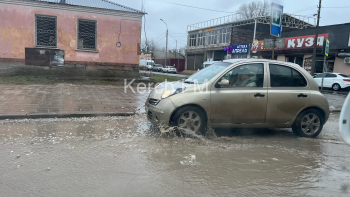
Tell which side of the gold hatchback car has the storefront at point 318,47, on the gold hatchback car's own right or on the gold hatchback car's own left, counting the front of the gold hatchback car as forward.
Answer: on the gold hatchback car's own right

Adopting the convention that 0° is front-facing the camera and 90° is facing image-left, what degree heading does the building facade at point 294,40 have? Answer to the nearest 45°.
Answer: approximately 45°

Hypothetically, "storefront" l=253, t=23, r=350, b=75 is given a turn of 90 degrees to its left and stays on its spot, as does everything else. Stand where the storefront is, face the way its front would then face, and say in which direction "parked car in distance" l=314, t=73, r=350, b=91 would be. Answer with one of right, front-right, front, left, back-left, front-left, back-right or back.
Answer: front-right

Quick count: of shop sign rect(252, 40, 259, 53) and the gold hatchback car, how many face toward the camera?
1

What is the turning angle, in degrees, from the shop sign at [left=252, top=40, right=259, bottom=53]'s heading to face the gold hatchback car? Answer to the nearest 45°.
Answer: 0° — it already faces it

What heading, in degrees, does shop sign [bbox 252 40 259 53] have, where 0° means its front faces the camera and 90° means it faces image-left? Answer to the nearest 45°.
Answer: approximately 0°

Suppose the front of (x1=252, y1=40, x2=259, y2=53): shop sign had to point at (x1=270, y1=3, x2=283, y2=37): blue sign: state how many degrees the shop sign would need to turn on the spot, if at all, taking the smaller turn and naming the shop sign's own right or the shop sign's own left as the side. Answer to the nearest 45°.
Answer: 0° — it already faces it

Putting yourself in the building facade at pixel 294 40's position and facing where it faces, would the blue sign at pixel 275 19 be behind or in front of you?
in front

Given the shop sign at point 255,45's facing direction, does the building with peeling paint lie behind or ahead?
ahead

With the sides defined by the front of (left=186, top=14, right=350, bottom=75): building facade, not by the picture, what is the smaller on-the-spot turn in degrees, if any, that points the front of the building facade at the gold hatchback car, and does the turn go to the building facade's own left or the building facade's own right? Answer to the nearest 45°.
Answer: approximately 45° to the building facade's own left

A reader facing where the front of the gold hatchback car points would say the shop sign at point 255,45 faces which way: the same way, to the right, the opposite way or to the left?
to the left

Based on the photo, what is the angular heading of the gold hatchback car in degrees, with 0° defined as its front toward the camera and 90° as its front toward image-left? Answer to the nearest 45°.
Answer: approximately 90°

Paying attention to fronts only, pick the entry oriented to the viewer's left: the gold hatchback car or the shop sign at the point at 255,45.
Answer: the gold hatchback car
